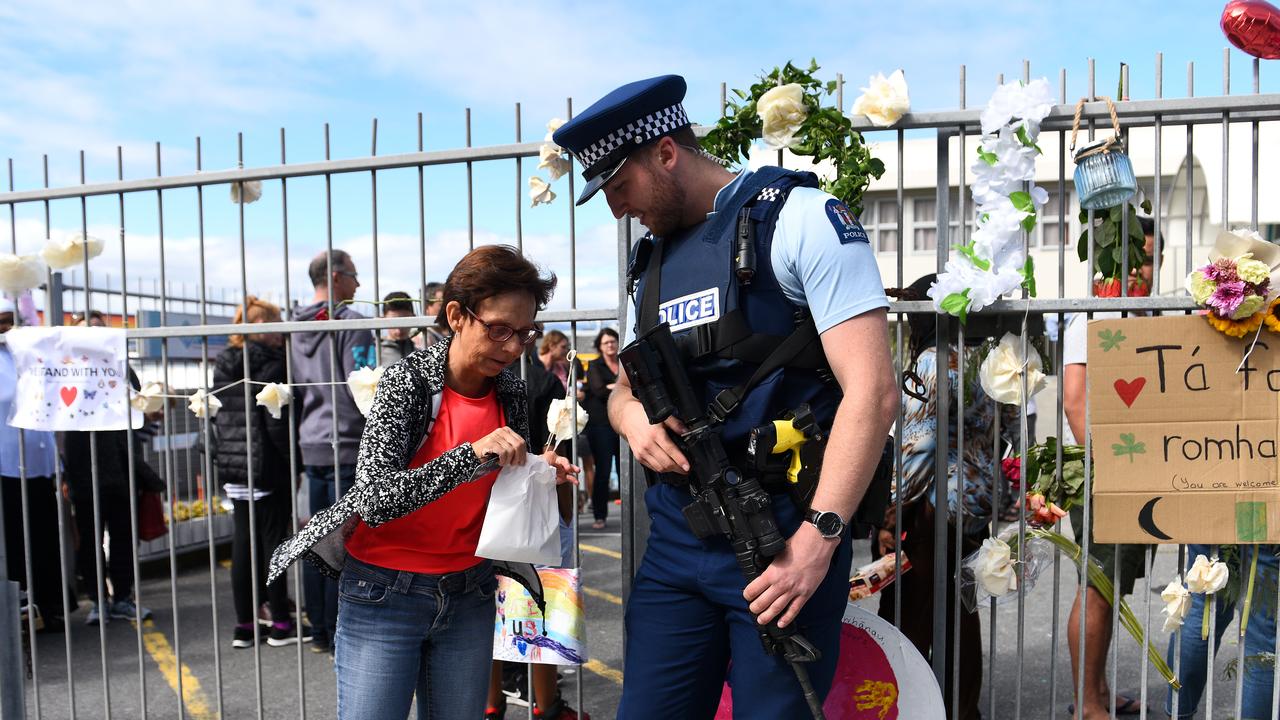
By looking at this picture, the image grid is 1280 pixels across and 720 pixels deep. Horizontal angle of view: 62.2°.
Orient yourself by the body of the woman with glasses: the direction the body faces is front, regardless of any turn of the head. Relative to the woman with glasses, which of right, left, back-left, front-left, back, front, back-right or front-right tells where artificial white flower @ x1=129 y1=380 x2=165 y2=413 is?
back

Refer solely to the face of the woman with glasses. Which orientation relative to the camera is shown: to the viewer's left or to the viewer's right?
to the viewer's right

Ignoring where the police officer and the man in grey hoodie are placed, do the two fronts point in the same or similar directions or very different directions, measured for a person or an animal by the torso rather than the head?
very different directions

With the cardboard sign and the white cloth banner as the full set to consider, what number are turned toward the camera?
2

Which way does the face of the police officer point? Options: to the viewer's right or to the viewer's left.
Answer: to the viewer's left

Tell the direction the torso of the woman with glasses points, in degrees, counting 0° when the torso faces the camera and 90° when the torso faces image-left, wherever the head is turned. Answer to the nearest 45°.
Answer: approximately 315°

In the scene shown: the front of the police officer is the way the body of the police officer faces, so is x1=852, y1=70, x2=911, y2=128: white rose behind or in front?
behind

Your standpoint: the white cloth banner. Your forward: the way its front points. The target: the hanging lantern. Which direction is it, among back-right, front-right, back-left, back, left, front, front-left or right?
front-left

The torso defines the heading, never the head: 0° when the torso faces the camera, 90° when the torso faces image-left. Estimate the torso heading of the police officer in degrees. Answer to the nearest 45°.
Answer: approximately 45°

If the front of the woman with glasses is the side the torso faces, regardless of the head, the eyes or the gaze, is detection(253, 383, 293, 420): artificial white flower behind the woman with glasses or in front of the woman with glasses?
behind

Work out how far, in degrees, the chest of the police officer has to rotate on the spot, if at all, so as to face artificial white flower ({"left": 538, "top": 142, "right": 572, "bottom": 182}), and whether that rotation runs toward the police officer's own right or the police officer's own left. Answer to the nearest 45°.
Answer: approximately 90° to the police officer's own right

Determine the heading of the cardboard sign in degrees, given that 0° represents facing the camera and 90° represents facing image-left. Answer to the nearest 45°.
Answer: approximately 0°
